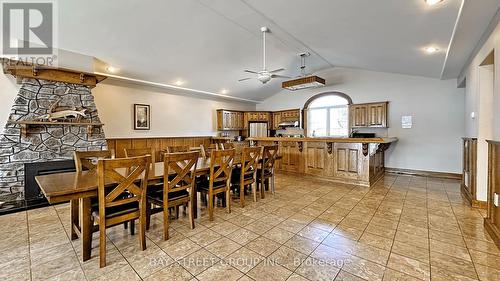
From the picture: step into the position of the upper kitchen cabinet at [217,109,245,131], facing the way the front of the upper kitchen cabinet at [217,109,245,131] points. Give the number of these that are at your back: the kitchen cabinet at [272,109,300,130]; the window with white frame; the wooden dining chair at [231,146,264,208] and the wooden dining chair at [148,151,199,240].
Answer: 0

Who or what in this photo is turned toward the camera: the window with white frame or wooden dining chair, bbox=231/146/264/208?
the window with white frame

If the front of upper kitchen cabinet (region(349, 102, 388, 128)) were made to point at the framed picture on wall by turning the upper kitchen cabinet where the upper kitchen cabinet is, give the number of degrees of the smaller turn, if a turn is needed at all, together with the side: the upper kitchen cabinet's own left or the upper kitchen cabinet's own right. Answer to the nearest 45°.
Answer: approximately 45° to the upper kitchen cabinet's own right

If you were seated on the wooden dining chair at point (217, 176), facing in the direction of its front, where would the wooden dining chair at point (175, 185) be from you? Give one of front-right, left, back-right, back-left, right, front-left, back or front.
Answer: left

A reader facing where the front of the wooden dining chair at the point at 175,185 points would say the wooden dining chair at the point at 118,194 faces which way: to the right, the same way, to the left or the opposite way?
the same way

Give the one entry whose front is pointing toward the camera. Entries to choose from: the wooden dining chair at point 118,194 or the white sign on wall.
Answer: the white sign on wall

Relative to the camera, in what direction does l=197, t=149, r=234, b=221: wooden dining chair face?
facing away from the viewer and to the left of the viewer

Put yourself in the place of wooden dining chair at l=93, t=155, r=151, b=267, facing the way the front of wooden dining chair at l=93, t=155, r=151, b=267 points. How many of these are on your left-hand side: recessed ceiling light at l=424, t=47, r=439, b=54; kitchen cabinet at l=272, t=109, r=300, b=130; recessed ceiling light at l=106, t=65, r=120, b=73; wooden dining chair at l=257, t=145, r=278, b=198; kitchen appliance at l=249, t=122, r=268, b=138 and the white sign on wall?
0

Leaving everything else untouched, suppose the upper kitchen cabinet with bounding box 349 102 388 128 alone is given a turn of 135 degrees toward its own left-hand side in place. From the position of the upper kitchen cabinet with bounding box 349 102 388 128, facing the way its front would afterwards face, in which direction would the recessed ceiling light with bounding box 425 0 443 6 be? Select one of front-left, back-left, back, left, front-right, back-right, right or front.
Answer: back-right

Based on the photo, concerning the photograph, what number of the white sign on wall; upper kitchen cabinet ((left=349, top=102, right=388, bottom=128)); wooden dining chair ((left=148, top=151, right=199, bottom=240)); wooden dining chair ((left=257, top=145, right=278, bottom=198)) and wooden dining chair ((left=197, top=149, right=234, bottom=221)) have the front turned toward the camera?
2

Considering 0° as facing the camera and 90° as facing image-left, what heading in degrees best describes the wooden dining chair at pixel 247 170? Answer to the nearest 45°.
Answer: approximately 135°

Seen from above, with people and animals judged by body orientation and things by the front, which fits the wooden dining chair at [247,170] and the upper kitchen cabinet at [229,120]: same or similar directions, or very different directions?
very different directions

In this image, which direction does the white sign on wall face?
toward the camera

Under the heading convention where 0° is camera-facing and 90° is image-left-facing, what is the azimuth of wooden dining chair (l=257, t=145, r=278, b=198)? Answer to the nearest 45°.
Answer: approximately 135°

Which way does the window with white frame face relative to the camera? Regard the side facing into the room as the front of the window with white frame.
toward the camera

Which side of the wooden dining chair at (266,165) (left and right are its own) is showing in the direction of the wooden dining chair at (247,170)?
left

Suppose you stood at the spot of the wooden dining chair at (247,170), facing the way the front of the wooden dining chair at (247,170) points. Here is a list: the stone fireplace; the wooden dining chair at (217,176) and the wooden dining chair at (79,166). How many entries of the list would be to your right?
0

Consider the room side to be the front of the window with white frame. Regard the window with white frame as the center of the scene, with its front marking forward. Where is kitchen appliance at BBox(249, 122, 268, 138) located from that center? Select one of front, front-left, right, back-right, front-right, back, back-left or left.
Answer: right

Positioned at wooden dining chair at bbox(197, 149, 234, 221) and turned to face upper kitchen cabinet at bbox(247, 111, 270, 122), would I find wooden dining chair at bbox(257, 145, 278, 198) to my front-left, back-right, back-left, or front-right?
front-right
